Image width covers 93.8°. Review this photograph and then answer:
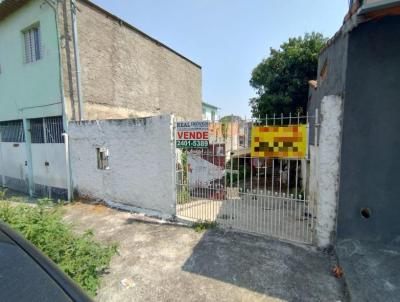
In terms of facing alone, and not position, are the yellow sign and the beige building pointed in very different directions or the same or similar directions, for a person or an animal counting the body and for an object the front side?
same or similar directions

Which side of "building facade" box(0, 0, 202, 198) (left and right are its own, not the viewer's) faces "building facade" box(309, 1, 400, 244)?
left

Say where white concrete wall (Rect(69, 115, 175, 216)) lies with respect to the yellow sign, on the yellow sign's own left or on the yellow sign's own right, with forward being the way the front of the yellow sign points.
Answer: on the yellow sign's own right

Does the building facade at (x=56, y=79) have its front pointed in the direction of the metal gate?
no

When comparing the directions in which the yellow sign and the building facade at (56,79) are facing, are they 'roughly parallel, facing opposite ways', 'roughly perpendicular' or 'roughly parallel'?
roughly parallel

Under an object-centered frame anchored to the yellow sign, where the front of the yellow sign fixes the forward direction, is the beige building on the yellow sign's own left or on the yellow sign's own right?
on the yellow sign's own right

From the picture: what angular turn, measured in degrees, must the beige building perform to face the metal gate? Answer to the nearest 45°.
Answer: approximately 90° to its left

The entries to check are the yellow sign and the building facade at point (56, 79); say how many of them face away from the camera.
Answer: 0

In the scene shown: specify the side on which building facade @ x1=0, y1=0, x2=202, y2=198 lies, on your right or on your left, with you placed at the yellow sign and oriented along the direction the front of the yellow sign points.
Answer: on your right

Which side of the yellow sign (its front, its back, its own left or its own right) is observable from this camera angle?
front

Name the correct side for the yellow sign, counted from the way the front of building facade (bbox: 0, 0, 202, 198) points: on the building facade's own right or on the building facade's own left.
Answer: on the building facade's own left

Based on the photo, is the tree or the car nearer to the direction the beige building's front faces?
the car

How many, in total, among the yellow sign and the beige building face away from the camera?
0

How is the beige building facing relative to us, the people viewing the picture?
facing the viewer and to the left of the viewer
